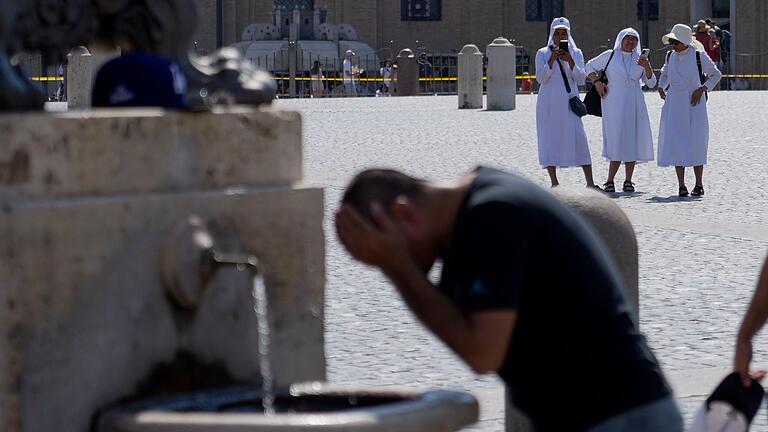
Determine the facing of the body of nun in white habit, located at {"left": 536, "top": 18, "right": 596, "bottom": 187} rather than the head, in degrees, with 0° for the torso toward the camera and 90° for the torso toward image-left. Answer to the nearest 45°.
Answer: approximately 0°

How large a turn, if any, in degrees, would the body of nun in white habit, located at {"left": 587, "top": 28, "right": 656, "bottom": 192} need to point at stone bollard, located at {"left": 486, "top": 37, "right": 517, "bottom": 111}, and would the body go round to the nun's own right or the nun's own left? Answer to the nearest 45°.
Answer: approximately 180°

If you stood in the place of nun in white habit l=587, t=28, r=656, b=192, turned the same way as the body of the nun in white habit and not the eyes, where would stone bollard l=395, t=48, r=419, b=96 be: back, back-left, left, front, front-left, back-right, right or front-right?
back

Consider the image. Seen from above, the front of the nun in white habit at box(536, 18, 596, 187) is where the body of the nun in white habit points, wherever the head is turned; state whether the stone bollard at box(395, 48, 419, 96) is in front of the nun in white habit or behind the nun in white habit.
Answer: behind

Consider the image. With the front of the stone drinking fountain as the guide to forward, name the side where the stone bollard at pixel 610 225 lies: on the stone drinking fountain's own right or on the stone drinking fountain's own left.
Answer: on the stone drinking fountain's own left

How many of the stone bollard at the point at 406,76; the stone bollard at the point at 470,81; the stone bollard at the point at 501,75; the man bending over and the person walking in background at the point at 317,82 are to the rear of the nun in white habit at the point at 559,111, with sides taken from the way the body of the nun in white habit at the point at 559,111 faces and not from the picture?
4

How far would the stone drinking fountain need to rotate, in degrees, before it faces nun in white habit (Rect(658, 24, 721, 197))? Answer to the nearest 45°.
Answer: approximately 135° to its left

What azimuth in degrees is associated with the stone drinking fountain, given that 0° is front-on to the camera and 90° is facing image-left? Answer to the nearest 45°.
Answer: approximately 315°

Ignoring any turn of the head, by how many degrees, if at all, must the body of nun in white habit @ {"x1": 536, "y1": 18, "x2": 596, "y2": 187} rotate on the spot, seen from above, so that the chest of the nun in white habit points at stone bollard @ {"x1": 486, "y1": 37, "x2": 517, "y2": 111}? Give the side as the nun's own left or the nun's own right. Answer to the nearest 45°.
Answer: approximately 180°

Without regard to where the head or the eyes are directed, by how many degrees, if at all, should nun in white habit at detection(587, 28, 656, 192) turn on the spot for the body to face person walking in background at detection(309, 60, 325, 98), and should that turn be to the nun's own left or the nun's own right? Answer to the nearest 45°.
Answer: approximately 180°

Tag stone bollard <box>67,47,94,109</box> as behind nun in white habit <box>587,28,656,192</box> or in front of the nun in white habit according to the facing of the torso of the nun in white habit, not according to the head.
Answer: behind

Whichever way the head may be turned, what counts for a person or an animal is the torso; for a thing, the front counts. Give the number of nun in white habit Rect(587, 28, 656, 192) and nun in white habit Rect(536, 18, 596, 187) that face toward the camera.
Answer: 2

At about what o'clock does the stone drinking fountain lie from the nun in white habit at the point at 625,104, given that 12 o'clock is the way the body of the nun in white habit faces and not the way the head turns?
The stone drinking fountain is roughly at 12 o'clock from the nun in white habit.

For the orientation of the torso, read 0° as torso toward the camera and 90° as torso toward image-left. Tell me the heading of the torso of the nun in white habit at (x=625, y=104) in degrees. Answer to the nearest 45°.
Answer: approximately 0°
